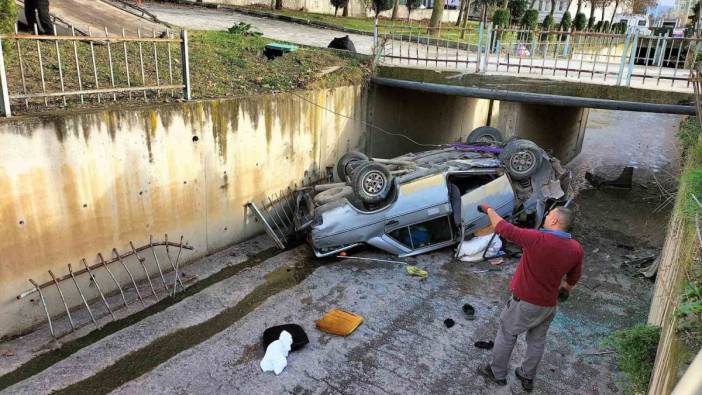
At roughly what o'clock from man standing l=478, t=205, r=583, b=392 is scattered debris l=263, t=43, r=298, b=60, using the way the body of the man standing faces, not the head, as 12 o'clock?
The scattered debris is roughly at 12 o'clock from the man standing.

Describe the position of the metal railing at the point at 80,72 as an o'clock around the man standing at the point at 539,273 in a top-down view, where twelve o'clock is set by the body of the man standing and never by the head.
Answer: The metal railing is roughly at 11 o'clock from the man standing.

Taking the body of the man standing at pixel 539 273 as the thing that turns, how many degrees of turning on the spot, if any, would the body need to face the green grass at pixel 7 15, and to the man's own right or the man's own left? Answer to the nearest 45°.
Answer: approximately 45° to the man's own left

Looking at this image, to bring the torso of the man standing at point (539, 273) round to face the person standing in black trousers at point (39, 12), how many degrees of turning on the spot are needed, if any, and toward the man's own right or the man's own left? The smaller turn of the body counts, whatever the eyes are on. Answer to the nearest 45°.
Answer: approximately 45° to the man's own left

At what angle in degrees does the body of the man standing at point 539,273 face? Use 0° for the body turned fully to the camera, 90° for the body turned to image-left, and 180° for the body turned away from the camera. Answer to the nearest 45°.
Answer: approximately 135°

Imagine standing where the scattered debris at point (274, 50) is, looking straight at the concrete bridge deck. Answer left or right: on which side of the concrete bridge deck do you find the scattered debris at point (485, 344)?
right

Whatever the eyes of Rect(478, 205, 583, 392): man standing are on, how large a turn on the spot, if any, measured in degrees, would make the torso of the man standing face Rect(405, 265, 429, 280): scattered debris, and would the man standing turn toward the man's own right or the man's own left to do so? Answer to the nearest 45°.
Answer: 0° — they already face it

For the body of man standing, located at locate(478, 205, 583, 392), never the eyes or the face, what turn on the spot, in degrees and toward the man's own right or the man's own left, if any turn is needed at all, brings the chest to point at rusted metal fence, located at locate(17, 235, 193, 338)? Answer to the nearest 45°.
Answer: approximately 45° to the man's own left

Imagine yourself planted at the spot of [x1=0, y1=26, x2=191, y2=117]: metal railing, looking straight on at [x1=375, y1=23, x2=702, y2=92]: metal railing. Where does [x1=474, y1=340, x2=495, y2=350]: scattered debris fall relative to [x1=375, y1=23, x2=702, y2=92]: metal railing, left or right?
right

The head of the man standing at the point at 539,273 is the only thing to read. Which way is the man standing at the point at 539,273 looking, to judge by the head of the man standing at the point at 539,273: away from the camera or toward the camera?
away from the camera
